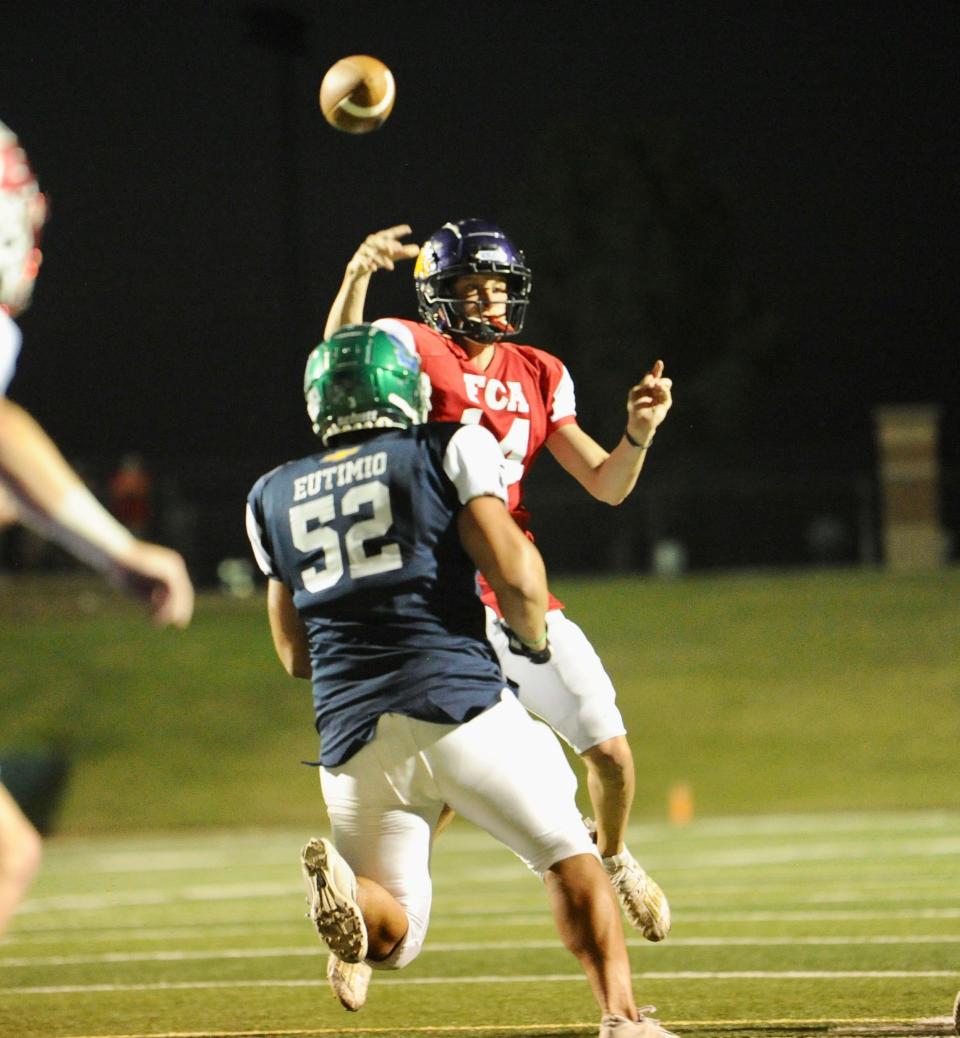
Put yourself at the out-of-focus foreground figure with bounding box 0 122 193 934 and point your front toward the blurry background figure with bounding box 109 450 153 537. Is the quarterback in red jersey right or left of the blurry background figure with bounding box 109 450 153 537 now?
right

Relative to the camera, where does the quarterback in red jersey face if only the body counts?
toward the camera

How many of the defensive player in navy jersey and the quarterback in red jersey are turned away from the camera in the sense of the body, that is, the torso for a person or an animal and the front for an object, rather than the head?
1

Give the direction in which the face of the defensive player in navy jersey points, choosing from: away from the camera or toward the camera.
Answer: away from the camera

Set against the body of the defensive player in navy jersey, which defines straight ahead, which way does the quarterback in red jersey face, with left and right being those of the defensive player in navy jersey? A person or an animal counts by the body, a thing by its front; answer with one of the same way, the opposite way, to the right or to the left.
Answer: the opposite way

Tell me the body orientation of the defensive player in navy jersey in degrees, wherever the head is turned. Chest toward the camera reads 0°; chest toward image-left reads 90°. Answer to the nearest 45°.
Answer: approximately 180°

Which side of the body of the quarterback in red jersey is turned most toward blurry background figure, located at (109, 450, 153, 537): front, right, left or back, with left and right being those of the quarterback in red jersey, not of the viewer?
back

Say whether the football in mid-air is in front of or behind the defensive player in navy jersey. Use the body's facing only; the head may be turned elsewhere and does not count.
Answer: in front

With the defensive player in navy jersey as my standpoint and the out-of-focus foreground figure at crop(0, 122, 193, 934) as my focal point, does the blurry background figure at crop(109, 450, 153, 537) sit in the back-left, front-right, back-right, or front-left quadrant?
back-right

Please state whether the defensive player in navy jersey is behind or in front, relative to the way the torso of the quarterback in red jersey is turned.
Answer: in front

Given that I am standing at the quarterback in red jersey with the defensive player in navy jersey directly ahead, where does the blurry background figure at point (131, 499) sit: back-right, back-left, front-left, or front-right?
back-right

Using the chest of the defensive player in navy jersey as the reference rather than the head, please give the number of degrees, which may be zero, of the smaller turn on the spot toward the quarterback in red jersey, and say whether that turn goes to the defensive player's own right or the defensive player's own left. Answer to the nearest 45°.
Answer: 0° — they already face them

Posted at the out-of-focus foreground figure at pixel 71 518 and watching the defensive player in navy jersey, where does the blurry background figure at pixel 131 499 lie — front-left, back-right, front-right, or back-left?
front-left
